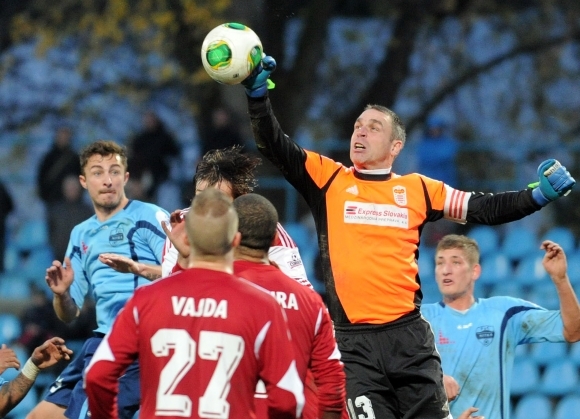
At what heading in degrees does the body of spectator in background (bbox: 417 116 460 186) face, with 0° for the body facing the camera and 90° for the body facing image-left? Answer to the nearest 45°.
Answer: approximately 0°

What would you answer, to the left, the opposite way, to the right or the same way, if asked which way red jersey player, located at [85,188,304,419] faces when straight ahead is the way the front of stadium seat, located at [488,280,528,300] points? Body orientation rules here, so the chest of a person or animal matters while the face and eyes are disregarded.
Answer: the opposite way

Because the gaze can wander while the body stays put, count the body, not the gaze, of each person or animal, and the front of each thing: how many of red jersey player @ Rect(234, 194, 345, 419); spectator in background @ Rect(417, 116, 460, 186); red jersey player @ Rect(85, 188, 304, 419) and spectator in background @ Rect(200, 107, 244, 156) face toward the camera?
2

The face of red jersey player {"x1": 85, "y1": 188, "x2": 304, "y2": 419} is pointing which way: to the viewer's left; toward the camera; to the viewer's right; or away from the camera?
away from the camera

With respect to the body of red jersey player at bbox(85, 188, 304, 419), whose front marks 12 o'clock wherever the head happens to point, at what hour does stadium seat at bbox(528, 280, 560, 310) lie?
The stadium seat is roughly at 1 o'clock from the red jersey player.

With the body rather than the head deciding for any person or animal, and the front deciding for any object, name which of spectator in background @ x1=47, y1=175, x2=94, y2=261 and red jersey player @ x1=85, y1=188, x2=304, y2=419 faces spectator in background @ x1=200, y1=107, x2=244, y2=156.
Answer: the red jersey player

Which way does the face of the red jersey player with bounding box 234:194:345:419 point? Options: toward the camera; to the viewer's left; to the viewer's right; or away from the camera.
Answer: away from the camera

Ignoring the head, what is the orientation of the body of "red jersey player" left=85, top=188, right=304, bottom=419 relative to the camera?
away from the camera

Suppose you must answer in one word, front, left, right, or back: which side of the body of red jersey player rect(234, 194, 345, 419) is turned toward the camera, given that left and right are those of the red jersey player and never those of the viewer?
back

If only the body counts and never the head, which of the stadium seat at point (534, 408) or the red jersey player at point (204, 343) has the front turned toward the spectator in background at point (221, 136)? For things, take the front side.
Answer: the red jersey player

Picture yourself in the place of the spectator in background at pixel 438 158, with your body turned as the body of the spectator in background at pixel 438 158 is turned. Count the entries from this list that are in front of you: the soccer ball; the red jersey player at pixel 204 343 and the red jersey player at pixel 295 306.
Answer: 3
